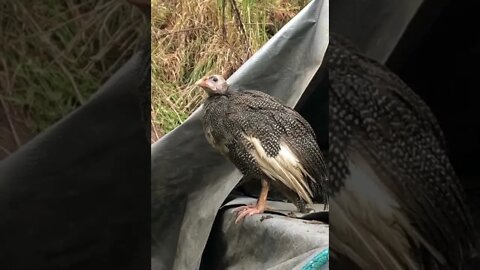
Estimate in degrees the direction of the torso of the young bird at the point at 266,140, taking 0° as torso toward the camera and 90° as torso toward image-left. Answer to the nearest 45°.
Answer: approximately 90°
